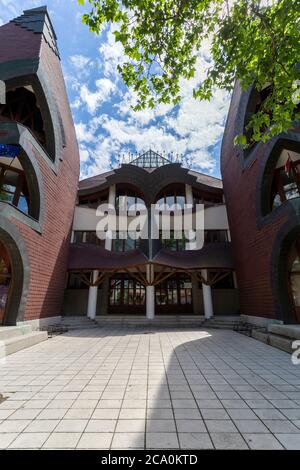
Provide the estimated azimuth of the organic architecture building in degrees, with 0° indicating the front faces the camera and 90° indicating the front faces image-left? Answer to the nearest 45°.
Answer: approximately 0°
